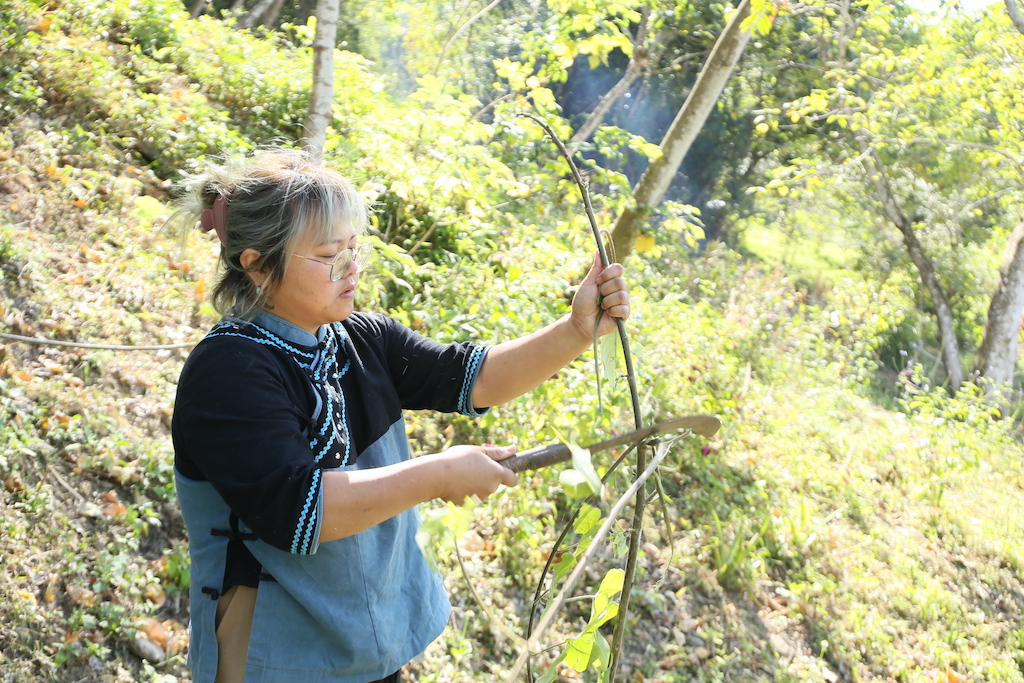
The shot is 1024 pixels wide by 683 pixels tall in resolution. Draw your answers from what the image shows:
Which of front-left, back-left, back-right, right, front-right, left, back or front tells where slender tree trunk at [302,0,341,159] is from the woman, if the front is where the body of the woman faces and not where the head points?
back-left

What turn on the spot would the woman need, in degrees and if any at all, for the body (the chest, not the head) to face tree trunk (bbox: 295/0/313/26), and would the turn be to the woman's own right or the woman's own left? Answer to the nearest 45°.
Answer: approximately 135° to the woman's own left

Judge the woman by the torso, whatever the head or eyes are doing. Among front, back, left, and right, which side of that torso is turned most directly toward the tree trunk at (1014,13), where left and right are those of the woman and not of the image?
left

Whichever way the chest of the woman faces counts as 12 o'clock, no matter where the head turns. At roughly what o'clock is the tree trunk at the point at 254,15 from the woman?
The tree trunk is roughly at 7 o'clock from the woman.

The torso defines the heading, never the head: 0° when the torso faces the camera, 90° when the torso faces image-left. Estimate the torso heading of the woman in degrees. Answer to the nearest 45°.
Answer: approximately 315°

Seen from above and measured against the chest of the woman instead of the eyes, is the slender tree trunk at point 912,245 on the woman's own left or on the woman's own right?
on the woman's own left
